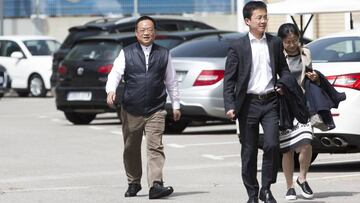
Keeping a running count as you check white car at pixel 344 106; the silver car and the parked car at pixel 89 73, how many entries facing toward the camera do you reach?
0

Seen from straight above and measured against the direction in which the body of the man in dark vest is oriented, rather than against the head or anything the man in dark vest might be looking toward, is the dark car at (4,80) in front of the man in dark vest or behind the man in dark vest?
behind

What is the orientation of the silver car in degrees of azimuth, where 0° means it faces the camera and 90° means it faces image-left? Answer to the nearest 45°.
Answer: approximately 225°

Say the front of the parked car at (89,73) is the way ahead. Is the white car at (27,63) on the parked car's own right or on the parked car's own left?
on the parked car's own left

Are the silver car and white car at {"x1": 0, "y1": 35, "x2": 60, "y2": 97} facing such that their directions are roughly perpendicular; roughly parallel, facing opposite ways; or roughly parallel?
roughly perpendicular

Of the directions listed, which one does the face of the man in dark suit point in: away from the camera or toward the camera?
toward the camera

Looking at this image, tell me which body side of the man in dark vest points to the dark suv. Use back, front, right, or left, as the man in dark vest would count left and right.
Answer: back

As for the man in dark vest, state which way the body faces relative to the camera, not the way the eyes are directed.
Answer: toward the camera

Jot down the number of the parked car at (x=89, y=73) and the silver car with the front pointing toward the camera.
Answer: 0

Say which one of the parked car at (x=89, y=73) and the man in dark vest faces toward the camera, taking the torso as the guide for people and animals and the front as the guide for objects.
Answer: the man in dark vest

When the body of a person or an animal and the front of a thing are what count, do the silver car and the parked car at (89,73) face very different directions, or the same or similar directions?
same or similar directions

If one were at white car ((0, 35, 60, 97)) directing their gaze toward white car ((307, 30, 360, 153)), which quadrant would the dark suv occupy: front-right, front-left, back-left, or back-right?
front-left

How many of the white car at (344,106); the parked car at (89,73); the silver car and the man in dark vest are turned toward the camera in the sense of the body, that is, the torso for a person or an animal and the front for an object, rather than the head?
1

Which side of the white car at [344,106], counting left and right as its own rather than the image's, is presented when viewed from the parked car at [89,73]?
left
